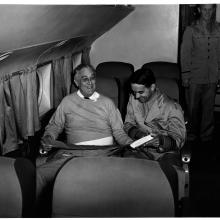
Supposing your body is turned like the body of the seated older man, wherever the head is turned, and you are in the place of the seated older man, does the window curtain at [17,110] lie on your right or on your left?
on your right

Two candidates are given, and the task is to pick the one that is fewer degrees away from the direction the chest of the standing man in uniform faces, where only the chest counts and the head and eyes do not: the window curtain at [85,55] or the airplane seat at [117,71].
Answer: the airplane seat

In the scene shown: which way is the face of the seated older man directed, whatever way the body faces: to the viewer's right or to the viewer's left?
to the viewer's right

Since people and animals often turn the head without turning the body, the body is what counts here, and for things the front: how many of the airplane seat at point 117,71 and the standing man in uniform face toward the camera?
2

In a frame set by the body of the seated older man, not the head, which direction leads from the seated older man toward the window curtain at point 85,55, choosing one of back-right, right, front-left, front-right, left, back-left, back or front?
back

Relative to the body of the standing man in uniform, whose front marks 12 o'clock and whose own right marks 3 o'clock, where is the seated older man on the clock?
The seated older man is roughly at 1 o'clock from the standing man in uniform.

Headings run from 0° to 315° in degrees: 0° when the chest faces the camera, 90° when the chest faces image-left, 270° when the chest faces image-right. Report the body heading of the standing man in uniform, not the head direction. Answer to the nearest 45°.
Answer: approximately 0°

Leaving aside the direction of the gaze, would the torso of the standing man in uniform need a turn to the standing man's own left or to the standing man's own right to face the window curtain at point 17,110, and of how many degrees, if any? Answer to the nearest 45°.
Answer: approximately 45° to the standing man's own right
